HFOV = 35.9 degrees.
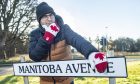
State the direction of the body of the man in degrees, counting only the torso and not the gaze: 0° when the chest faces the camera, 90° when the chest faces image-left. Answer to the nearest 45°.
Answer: approximately 0°

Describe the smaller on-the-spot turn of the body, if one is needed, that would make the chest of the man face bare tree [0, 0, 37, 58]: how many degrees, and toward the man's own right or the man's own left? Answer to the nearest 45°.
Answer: approximately 180°
